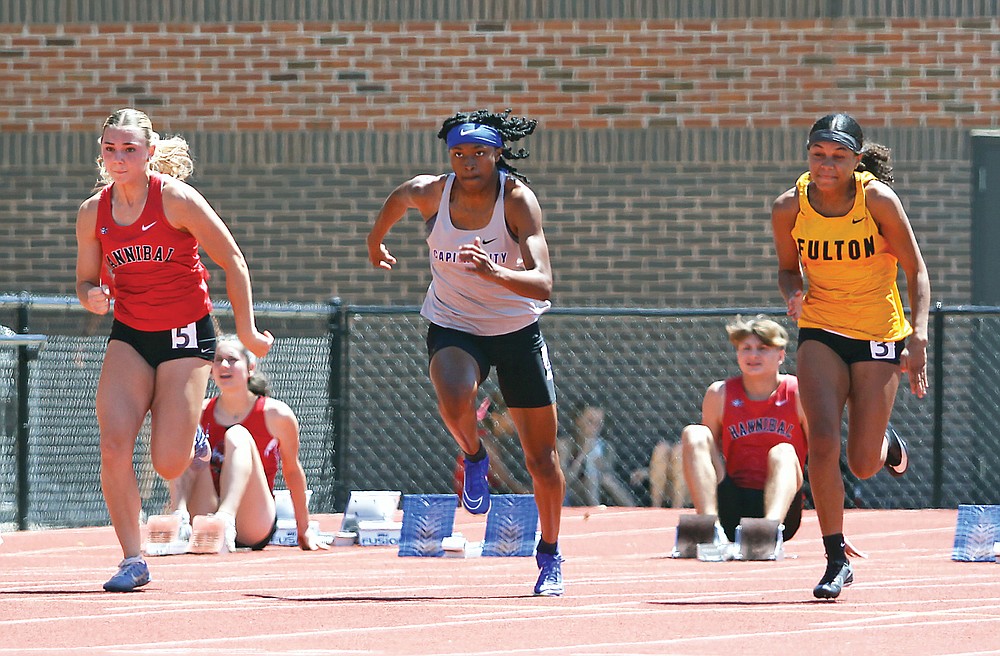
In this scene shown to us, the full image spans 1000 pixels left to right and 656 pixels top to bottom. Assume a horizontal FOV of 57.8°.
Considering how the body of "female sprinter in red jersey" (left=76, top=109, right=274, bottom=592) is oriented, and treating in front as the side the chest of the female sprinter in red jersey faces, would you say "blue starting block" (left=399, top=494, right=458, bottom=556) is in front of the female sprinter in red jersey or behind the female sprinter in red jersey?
behind

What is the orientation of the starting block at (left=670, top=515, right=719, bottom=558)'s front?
toward the camera

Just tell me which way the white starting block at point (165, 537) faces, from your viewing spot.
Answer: facing the viewer

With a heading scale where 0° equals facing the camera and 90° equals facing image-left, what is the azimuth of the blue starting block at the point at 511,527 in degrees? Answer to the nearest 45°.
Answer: approximately 0°

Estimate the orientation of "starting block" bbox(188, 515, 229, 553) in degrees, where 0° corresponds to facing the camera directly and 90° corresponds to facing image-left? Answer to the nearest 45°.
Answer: approximately 0°

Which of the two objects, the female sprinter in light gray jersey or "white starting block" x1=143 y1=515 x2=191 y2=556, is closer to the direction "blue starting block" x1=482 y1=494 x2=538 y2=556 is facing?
the female sprinter in light gray jersey

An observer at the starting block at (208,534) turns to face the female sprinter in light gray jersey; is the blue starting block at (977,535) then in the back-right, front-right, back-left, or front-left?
front-left

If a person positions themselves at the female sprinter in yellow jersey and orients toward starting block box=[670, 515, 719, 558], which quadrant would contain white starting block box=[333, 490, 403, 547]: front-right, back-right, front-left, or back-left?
front-left

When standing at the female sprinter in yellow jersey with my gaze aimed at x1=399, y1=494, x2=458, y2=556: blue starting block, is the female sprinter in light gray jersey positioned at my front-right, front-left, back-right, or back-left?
front-left

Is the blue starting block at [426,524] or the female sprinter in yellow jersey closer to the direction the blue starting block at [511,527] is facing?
the female sprinter in yellow jersey

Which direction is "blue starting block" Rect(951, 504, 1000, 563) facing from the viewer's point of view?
toward the camera
